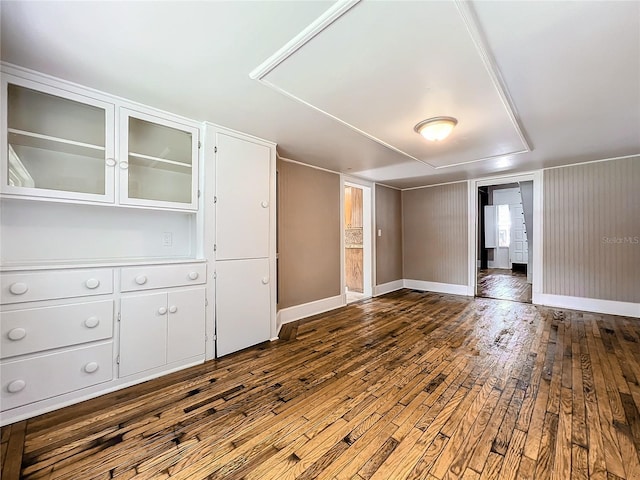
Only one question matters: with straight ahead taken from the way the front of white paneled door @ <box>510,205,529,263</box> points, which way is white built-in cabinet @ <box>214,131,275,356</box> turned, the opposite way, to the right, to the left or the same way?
to the left

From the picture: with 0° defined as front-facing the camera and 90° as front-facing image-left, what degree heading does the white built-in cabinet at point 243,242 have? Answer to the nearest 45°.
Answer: approximately 315°

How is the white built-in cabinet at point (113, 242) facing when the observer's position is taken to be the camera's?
facing the viewer and to the right of the viewer

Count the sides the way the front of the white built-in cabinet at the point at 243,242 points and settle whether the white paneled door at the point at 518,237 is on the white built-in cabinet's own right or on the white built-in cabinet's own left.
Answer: on the white built-in cabinet's own left

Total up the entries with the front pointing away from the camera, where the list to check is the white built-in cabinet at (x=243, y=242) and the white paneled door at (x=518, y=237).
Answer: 0

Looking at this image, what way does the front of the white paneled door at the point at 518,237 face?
toward the camera

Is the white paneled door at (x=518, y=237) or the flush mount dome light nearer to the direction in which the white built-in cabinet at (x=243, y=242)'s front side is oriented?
the flush mount dome light

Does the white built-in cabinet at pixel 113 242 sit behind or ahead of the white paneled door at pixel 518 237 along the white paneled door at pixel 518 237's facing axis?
ahead

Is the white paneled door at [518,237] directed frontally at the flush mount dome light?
yes

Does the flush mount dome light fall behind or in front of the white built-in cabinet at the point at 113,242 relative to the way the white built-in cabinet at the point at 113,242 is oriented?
in front

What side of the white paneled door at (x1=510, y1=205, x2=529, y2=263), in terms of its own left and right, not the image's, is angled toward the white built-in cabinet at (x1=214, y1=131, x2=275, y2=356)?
front
